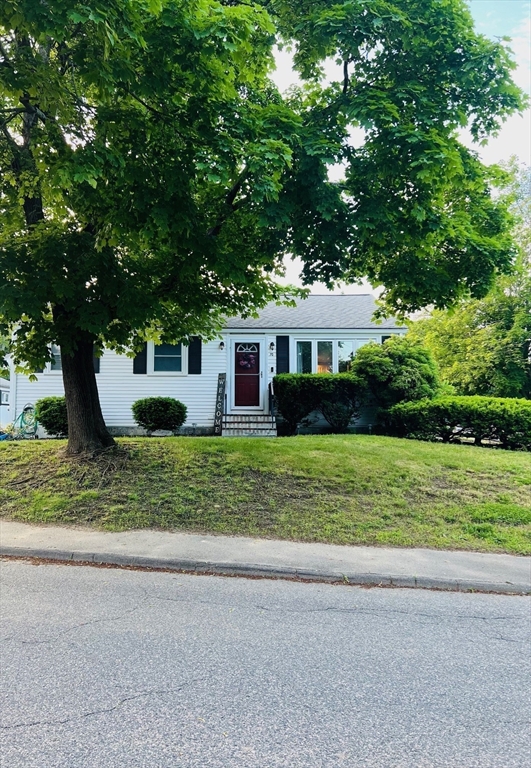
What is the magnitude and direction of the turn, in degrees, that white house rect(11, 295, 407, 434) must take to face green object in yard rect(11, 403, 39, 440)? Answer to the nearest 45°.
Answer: approximately 90° to its right

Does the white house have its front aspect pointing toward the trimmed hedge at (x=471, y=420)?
no

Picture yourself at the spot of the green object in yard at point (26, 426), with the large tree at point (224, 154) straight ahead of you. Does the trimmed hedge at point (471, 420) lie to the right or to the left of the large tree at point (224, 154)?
left

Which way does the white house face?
toward the camera

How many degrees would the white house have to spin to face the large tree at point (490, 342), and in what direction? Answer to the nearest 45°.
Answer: approximately 90° to its left

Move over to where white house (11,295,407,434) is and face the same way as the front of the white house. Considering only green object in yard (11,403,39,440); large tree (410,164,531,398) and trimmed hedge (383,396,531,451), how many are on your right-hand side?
1

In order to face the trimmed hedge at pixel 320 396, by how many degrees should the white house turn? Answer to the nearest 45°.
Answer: approximately 45° to its left

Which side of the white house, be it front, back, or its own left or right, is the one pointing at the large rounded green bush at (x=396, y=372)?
left
